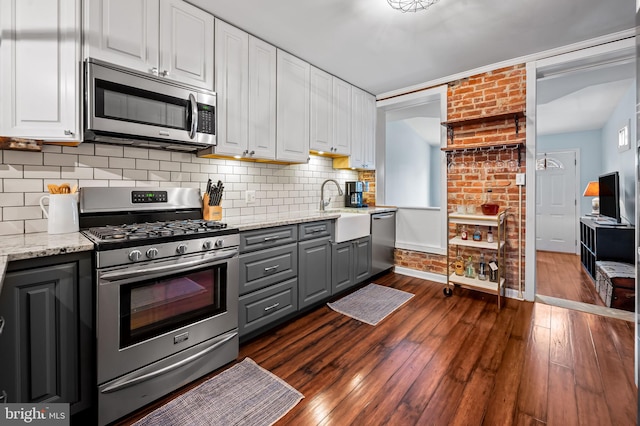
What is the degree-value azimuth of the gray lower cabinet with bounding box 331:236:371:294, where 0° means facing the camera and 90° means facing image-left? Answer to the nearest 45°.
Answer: approximately 315°

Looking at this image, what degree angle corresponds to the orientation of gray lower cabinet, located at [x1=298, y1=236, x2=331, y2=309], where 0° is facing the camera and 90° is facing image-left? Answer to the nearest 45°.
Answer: approximately 315°

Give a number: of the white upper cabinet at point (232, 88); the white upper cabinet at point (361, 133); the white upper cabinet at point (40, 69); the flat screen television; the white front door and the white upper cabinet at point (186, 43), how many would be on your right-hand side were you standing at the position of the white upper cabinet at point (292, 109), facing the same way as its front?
3

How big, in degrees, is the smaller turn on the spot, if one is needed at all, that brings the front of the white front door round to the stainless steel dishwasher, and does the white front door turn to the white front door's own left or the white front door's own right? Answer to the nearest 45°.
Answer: approximately 45° to the white front door's own right

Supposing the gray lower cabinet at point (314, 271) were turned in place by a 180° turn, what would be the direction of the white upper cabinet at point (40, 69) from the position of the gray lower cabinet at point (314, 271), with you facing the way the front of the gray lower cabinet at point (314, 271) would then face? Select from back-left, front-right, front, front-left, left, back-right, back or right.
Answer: left

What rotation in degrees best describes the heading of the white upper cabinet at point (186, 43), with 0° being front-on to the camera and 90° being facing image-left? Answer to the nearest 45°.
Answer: approximately 315°

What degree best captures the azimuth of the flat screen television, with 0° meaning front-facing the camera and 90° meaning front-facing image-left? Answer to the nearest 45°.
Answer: approximately 45°

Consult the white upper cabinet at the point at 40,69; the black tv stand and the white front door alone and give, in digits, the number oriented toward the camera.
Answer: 2
